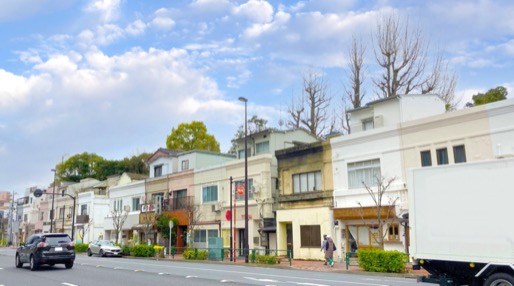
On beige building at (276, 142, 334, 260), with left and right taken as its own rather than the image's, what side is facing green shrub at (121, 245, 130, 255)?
right

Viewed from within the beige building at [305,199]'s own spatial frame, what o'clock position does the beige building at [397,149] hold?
the beige building at [397,149] is roughly at 9 o'clock from the beige building at [305,199].

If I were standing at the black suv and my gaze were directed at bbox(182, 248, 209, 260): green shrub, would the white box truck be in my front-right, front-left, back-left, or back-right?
back-right

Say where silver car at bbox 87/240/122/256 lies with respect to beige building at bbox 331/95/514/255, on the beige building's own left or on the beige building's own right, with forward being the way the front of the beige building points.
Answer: on the beige building's own right

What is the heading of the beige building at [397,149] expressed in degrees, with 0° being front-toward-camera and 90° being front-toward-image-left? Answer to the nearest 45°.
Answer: approximately 45°

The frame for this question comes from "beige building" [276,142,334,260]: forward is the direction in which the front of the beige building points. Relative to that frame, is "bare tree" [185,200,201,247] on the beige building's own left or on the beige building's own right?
on the beige building's own right
